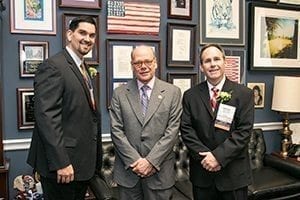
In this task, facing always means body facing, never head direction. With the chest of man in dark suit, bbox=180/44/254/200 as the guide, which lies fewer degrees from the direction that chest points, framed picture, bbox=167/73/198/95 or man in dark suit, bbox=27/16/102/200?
the man in dark suit

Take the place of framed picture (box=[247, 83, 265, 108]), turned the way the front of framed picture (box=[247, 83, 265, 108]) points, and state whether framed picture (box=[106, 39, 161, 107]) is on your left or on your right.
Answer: on your right

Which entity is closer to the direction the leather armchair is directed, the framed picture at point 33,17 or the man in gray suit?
the man in gray suit

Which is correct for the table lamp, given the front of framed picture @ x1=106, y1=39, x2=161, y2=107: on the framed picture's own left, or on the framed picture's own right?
on the framed picture's own left

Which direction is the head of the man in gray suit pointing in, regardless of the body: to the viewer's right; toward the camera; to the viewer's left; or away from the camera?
toward the camera

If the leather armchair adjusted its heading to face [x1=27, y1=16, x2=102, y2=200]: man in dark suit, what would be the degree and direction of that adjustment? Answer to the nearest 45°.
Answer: approximately 90° to its right

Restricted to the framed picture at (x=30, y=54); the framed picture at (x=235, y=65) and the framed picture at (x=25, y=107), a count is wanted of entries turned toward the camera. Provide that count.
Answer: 3

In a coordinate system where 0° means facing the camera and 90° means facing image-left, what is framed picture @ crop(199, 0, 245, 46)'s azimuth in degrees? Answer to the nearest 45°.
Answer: approximately 0°

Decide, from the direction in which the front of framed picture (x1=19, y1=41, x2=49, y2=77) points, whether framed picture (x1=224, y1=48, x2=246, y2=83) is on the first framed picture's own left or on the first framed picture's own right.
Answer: on the first framed picture's own left

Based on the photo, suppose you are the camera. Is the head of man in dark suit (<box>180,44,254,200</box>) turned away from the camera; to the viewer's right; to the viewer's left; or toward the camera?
toward the camera

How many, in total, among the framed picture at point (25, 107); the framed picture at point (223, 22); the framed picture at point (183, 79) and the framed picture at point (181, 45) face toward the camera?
4

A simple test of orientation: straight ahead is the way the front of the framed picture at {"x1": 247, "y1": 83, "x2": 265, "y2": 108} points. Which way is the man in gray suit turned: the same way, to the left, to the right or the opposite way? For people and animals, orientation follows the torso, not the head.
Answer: the same way

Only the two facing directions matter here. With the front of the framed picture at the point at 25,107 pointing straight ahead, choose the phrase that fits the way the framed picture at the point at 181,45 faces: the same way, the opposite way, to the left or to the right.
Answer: the same way

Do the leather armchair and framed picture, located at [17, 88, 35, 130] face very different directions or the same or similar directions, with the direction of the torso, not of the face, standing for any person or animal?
same or similar directions

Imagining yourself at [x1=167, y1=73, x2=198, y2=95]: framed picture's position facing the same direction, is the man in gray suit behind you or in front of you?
in front

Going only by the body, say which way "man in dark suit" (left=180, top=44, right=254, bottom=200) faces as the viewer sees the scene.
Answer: toward the camera

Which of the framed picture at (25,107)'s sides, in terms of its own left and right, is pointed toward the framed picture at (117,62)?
left

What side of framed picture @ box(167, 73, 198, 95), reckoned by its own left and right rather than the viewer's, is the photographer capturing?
front
